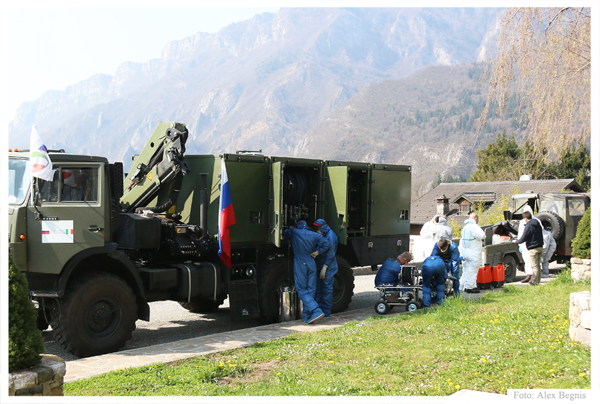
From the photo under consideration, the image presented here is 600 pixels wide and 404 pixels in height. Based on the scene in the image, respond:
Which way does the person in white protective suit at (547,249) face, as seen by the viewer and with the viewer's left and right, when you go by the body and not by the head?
facing to the left of the viewer

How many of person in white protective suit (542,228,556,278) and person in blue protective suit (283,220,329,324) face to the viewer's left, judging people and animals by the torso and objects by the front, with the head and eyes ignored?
1

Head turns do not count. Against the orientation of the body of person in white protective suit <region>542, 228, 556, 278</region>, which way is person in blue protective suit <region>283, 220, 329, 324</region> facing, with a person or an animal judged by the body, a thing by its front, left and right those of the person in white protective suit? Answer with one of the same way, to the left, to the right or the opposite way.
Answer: to the right

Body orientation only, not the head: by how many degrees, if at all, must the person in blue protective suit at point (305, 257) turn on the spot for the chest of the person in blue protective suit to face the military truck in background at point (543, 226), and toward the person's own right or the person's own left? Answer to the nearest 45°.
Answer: approximately 45° to the person's own right

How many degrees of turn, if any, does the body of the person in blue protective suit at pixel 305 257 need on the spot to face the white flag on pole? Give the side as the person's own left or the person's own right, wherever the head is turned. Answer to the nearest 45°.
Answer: approximately 135° to the person's own left

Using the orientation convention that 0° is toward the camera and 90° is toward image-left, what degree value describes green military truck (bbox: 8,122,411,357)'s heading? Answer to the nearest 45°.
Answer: approximately 45°

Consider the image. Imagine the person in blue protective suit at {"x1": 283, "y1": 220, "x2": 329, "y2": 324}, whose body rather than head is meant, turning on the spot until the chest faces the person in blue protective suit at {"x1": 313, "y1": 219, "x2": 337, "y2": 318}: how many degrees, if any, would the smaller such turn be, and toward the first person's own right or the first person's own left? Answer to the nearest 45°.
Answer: approximately 45° to the first person's own right

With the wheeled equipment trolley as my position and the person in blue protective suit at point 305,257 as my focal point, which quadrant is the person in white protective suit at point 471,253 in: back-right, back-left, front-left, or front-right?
back-right

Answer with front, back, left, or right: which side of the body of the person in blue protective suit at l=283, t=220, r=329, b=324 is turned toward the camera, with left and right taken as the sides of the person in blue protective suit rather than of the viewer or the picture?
back

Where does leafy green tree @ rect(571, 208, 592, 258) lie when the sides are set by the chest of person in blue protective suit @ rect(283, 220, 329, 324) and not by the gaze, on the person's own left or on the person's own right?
on the person's own right
